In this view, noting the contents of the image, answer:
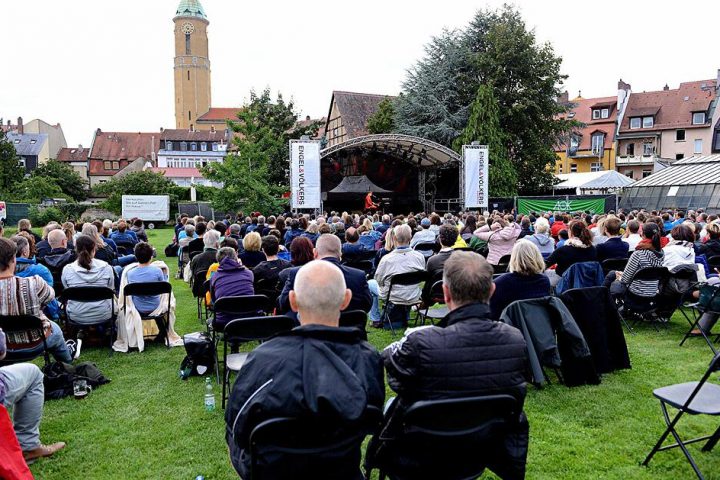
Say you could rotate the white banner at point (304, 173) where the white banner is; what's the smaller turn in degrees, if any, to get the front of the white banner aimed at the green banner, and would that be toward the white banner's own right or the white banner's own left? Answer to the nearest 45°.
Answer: approximately 90° to the white banner's own left

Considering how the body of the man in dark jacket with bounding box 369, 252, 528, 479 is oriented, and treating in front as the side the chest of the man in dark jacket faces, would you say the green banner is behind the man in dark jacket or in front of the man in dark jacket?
in front

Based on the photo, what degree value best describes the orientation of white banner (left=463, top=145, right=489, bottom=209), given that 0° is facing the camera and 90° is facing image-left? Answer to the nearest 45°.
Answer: approximately 0°

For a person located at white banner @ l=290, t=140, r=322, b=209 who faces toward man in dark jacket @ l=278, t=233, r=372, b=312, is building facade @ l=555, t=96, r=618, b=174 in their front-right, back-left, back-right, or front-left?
back-left

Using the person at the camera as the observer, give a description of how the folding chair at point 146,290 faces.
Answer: facing away from the viewer

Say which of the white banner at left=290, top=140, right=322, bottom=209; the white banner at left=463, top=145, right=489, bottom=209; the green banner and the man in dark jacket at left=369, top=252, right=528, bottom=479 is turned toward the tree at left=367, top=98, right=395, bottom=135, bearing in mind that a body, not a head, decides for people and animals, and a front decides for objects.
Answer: the man in dark jacket

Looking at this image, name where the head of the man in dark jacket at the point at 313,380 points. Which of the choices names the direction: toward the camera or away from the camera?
away from the camera

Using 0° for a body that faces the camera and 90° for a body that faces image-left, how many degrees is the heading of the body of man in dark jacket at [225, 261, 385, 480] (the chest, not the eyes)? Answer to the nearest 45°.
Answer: approximately 180°

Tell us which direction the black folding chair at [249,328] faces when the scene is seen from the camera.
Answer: facing away from the viewer

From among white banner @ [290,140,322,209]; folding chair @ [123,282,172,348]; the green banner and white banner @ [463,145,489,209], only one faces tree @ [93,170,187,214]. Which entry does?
the folding chair

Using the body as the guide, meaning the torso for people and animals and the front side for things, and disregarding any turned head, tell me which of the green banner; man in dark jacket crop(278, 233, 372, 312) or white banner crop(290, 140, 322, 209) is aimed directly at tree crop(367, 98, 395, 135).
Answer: the man in dark jacket

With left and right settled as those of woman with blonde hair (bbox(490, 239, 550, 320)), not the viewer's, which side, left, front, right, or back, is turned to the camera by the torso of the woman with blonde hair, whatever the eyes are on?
back

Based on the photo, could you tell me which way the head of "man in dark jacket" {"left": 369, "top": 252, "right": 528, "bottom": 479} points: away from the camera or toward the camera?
away from the camera

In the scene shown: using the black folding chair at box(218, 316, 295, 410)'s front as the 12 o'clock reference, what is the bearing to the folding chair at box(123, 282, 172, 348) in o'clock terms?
The folding chair is roughly at 11 o'clock from the black folding chair.

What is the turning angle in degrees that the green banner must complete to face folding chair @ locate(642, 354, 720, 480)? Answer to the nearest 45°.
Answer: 0° — it already faces it

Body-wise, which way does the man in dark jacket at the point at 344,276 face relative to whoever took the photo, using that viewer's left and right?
facing away from the viewer

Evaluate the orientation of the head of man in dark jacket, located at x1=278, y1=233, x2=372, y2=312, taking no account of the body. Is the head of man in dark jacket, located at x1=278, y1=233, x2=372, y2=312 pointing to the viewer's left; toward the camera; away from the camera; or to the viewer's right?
away from the camera

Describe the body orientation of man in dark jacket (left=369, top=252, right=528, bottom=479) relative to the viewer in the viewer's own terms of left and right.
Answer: facing away from the viewer

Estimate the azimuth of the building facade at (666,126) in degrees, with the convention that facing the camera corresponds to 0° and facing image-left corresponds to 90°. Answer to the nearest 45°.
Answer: approximately 0°
